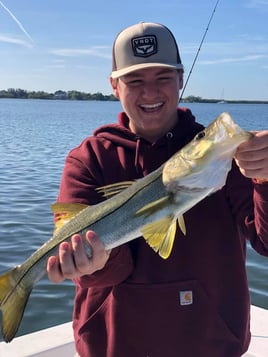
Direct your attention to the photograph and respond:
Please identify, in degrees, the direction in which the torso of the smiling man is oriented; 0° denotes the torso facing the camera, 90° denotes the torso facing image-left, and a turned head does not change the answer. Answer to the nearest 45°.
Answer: approximately 0°
